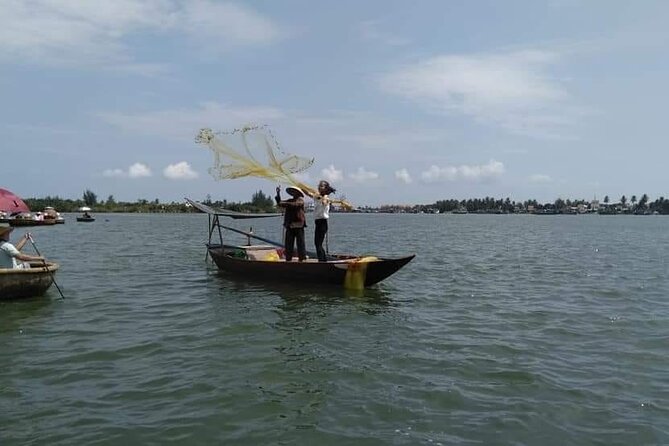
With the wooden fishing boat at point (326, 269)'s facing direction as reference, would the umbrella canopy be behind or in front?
behind

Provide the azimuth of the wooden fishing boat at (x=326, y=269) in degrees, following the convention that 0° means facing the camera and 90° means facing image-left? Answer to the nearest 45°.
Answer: approximately 270°
